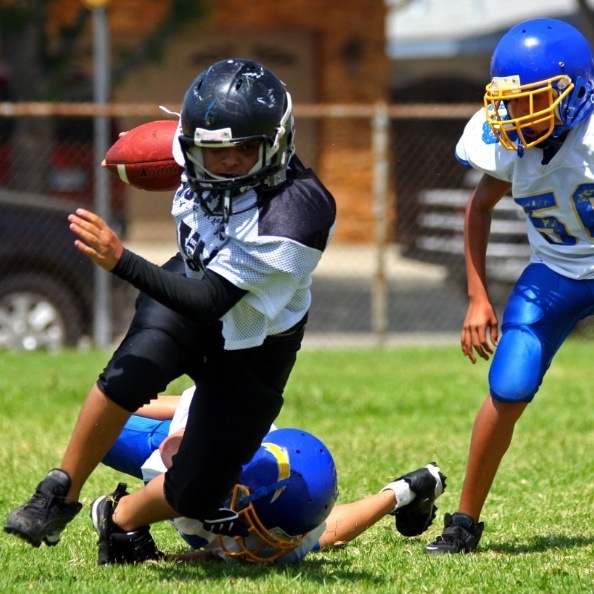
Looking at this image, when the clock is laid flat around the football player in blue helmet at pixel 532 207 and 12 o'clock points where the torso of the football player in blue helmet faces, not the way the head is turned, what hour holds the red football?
The red football is roughly at 1 o'clock from the football player in blue helmet.

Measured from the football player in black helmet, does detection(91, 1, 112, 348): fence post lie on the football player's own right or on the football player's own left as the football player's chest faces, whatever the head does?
on the football player's own right

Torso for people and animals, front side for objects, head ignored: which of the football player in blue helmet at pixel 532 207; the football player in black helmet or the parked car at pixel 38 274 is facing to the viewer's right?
the parked car

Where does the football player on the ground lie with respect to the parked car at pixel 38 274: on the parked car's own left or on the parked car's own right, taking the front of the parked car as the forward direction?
on the parked car's own right

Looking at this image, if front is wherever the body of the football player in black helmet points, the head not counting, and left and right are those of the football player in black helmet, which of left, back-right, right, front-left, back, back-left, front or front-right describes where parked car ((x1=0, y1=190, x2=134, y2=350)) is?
back-right

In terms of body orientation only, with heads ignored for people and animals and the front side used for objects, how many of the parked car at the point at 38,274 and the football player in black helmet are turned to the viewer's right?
1

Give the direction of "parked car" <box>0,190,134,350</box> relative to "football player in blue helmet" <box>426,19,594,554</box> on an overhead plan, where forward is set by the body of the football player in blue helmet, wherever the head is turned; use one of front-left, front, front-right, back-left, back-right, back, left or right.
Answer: right

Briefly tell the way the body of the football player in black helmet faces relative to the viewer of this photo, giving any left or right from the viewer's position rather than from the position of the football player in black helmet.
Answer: facing the viewer and to the left of the viewer

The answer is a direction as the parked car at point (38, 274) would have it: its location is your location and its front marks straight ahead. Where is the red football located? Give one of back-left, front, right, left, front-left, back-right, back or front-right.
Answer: right

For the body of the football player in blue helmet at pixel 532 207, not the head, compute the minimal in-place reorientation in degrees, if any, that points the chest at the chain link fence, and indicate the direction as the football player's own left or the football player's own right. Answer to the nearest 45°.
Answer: approximately 90° to the football player's own right
